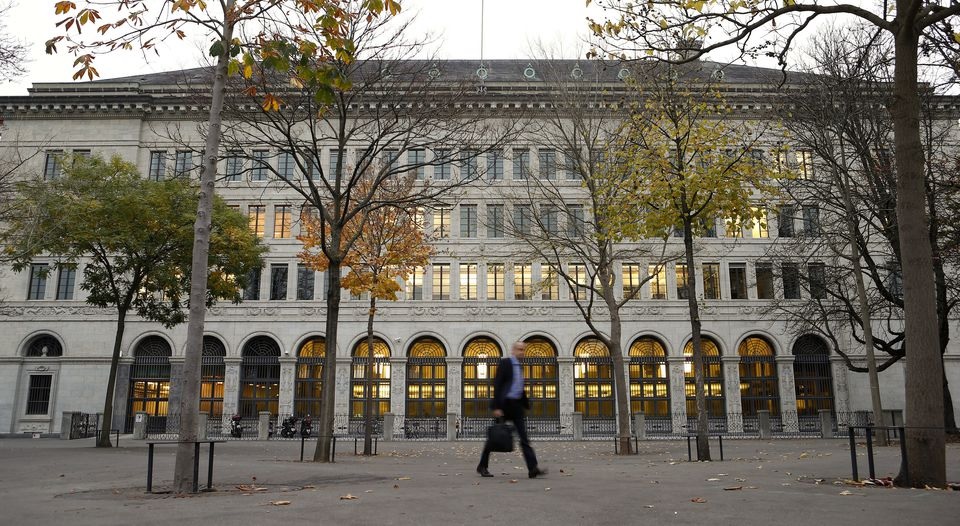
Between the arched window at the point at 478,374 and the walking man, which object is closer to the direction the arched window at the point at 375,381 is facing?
the walking man

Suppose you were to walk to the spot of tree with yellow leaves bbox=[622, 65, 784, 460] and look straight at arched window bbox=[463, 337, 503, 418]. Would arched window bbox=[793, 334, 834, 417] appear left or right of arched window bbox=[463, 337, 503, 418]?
right

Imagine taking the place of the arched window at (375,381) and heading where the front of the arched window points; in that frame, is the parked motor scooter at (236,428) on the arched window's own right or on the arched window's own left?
on the arched window's own right

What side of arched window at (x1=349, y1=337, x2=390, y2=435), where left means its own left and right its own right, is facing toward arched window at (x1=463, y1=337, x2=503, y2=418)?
left

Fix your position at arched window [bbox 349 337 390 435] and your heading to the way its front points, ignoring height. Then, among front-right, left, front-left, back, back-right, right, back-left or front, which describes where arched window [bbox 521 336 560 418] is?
left

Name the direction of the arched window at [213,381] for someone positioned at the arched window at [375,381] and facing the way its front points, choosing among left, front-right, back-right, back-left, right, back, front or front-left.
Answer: right

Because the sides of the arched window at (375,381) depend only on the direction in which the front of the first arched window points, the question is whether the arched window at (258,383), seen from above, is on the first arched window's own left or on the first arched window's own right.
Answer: on the first arched window's own right

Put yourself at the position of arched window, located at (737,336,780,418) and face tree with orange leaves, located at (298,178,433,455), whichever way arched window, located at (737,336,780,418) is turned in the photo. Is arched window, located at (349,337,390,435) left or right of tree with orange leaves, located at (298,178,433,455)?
right

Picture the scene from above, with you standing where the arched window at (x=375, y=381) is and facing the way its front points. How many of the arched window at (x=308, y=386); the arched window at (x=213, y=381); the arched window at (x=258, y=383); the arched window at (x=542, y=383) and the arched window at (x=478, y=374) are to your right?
3

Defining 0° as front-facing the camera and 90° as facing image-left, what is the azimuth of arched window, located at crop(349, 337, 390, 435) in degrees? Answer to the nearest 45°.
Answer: approximately 0°

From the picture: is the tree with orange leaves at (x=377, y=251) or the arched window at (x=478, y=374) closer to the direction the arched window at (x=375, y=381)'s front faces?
the tree with orange leaves

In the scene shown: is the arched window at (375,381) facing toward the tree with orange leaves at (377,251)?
yes

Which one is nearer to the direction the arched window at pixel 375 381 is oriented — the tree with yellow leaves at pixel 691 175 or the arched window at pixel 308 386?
the tree with yellow leaves

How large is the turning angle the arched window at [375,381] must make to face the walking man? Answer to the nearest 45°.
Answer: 0° — it already faces them

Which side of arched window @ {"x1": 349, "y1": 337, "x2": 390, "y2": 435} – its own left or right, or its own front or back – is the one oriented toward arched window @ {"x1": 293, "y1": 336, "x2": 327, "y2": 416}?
right
